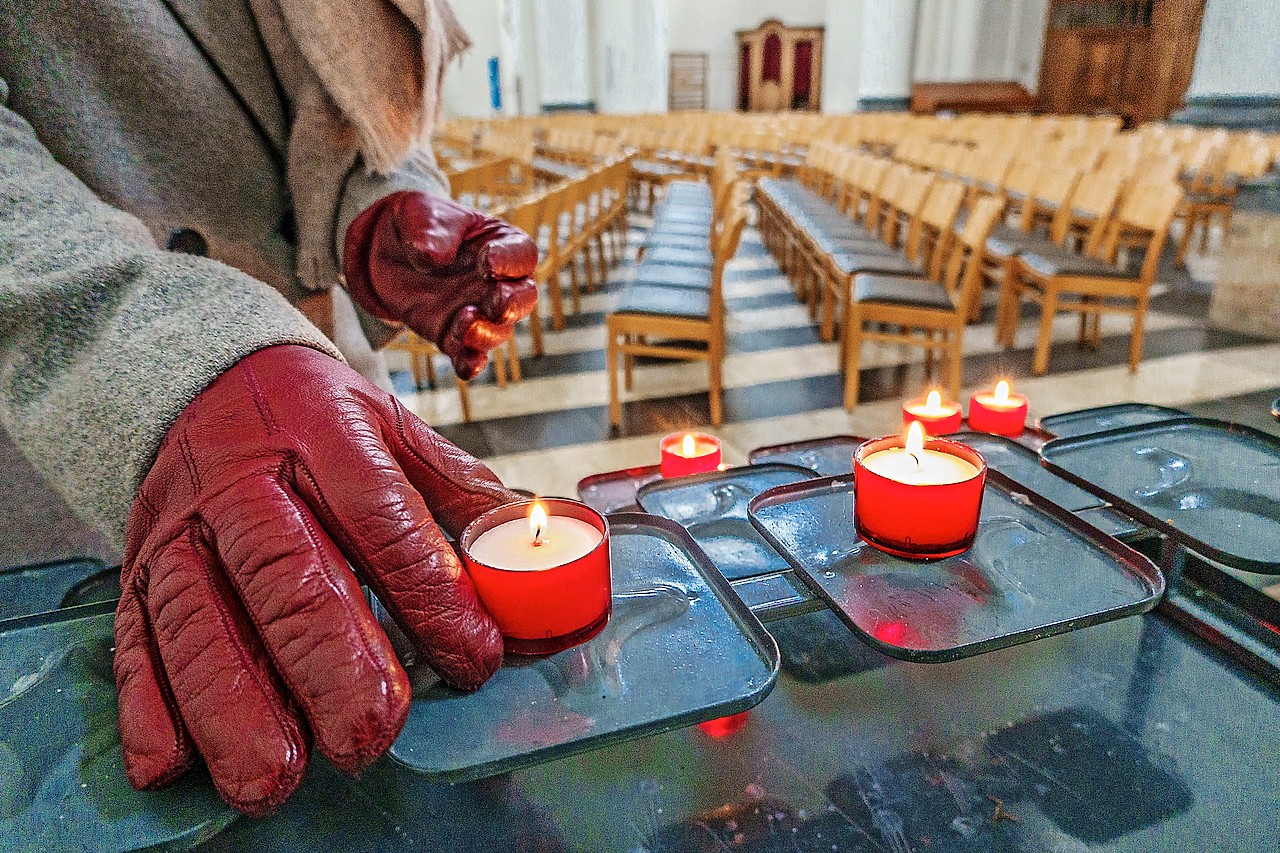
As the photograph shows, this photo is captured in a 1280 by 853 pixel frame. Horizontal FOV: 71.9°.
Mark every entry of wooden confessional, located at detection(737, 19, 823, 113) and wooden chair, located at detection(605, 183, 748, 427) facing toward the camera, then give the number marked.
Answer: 1

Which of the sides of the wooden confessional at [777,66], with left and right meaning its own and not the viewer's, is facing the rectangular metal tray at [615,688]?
front

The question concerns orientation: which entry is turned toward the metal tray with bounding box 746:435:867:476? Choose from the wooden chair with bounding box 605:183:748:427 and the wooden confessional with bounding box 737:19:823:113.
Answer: the wooden confessional

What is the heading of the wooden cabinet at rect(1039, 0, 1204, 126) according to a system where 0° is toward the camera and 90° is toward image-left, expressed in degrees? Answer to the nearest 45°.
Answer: approximately 45°

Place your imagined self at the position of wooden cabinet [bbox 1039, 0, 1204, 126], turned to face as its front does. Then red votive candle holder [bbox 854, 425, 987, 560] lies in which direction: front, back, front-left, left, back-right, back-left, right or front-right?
front-left

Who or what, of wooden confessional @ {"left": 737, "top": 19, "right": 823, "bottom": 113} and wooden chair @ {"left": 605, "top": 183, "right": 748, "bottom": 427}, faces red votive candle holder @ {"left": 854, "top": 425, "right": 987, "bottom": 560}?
the wooden confessional

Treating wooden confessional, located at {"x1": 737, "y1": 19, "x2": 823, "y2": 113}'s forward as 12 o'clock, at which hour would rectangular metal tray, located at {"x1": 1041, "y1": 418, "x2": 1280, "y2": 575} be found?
The rectangular metal tray is roughly at 12 o'clock from the wooden confessional.

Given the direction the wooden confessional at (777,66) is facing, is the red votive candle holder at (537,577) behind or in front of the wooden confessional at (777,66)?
in front

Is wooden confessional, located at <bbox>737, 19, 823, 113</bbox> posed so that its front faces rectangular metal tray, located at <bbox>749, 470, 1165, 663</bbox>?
yes

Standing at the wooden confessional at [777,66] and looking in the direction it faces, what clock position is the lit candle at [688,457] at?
The lit candle is roughly at 12 o'clock from the wooden confessional.
